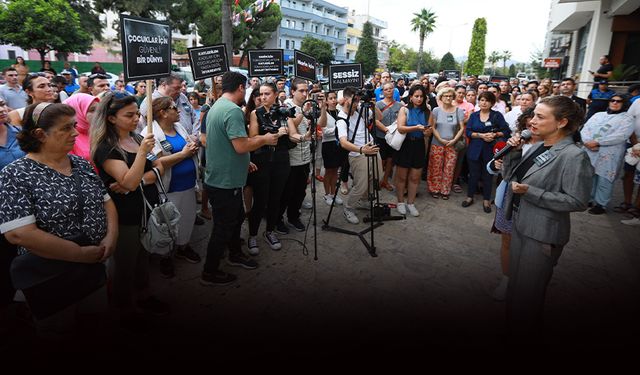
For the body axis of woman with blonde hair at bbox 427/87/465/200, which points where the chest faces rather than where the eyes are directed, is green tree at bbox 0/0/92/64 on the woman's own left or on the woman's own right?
on the woman's own right

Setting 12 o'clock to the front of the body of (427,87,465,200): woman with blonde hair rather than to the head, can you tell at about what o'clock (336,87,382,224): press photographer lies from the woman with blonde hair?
The press photographer is roughly at 1 o'clock from the woman with blonde hair.

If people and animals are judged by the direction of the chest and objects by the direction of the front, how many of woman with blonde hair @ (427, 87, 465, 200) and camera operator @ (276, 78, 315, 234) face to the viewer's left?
0

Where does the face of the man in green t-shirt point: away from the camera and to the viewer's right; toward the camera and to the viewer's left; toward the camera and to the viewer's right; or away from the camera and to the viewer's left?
away from the camera and to the viewer's right

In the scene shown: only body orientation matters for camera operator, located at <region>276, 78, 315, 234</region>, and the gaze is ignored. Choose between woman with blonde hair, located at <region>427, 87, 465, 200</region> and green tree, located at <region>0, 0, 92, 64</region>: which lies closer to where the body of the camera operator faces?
the woman with blonde hair

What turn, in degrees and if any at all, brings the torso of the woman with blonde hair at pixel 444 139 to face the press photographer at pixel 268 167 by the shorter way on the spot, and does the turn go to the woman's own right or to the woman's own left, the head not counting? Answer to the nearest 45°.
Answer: approximately 45° to the woman's own right

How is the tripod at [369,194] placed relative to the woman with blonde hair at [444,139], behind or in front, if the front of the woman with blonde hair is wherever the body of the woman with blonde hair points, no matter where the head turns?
in front

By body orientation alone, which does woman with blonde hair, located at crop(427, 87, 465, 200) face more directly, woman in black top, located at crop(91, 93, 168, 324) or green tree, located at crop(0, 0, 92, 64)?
the woman in black top
